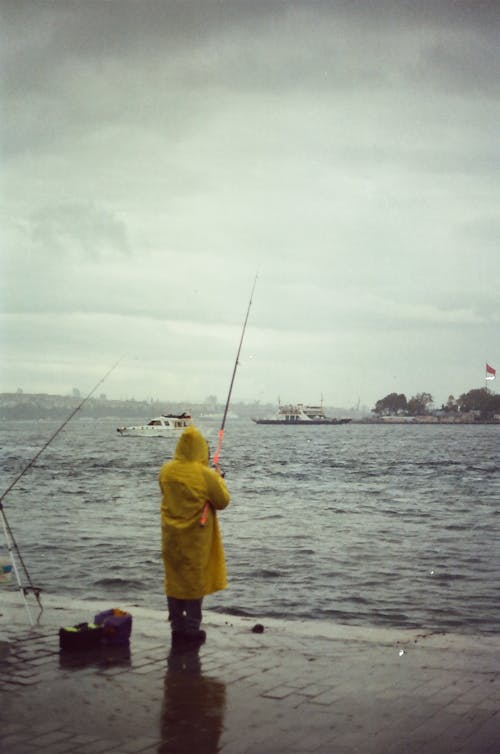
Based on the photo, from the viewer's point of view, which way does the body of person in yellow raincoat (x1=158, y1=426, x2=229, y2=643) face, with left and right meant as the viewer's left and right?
facing away from the viewer and to the right of the viewer

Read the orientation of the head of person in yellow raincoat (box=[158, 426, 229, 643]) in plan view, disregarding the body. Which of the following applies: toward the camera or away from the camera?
away from the camera
